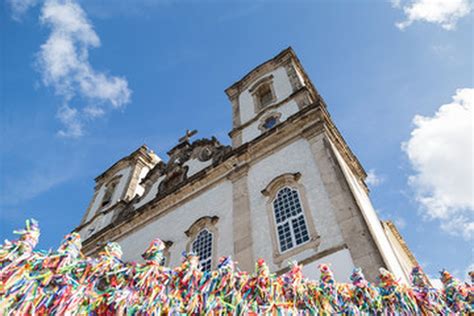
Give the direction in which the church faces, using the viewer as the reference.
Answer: facing the viewer and to the left of the viewer
